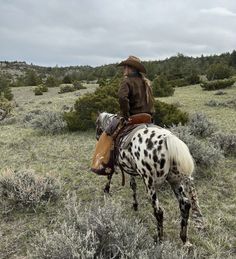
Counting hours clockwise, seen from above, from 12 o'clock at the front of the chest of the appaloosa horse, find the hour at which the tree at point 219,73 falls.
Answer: The tree is roughly at 2 o'clock from the appaloosa horse.

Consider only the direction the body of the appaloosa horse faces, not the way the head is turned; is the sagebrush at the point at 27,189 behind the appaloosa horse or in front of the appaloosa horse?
in front

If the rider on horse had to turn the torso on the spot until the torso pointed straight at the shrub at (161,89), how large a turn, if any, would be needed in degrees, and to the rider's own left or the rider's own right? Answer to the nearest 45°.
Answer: approximately 45° to the rider's own right

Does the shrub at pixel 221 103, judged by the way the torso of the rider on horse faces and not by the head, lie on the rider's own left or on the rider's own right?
on the rider's own right

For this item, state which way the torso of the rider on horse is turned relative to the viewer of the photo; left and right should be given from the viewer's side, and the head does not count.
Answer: facing away from the viewer and to the left of the viewer

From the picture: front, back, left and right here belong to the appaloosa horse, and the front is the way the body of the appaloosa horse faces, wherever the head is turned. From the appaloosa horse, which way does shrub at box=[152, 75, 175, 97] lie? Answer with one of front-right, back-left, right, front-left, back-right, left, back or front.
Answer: front-right

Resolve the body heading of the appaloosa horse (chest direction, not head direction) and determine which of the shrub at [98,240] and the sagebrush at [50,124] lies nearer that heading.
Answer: the sagebrush

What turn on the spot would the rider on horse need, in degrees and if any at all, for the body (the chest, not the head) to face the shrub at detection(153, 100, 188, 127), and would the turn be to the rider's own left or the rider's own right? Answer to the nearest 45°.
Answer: approximately 45° to the rider's own right

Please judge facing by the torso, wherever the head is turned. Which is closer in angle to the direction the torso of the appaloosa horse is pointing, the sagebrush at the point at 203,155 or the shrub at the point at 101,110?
the shrub

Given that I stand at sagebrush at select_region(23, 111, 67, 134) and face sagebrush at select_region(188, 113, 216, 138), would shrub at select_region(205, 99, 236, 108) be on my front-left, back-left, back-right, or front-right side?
front-left

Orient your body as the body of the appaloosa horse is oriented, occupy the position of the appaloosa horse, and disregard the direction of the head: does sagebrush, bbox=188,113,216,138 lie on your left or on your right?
on your right

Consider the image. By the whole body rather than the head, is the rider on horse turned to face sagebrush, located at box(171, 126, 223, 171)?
no

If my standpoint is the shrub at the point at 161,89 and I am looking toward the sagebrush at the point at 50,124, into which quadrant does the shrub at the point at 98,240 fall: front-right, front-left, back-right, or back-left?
front-left

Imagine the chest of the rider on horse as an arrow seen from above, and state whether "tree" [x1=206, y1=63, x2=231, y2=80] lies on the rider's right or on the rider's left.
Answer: on the rider's right

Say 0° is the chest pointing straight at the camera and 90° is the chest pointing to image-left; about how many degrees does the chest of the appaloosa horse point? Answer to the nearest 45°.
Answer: approximately 135°
